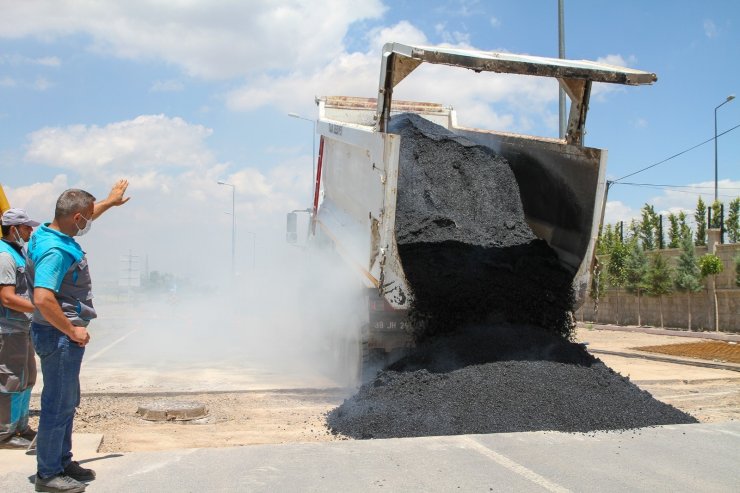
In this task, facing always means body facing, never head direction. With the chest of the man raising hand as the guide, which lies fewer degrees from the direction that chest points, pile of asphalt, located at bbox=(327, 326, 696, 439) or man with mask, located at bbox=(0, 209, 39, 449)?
the pile of asphalt

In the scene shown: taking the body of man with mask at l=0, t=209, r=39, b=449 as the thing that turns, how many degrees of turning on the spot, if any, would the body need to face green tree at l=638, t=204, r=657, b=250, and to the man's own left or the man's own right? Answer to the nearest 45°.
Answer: approximately 45° to the man's own left

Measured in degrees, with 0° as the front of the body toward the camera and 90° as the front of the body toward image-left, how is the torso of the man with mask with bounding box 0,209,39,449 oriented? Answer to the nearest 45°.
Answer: approximately 270°

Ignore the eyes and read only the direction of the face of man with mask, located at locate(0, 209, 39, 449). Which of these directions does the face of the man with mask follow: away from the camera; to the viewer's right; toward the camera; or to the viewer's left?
to the viewer's right

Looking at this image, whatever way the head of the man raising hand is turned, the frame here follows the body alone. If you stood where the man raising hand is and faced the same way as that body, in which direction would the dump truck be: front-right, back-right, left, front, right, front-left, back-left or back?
front-left

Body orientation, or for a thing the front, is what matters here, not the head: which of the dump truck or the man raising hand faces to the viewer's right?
the man raising hand

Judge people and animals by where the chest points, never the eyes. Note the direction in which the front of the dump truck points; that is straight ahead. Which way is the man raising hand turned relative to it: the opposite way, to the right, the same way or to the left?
to the right

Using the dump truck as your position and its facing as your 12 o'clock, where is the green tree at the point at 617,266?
The green tree is roughly at 2 o'clock from the dump truck.

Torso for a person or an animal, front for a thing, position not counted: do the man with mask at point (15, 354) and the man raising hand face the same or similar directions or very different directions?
same or similar directions

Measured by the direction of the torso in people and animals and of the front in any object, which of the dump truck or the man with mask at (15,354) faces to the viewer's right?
the man with mask

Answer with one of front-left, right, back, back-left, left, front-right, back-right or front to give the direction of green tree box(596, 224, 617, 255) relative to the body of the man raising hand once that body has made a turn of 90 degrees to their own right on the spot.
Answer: back-left

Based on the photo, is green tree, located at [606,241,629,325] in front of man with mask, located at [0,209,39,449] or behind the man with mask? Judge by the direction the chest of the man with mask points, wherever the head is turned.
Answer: in front

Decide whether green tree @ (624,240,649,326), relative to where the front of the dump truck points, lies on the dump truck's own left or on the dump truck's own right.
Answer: on the dump truck's own right

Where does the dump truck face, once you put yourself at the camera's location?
facing away from the viewer and to the left of the viewer

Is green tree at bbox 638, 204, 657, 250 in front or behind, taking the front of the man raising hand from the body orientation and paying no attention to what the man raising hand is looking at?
in front

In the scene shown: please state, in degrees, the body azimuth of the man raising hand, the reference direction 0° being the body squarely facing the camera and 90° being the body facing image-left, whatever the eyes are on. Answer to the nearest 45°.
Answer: approximately 270°
